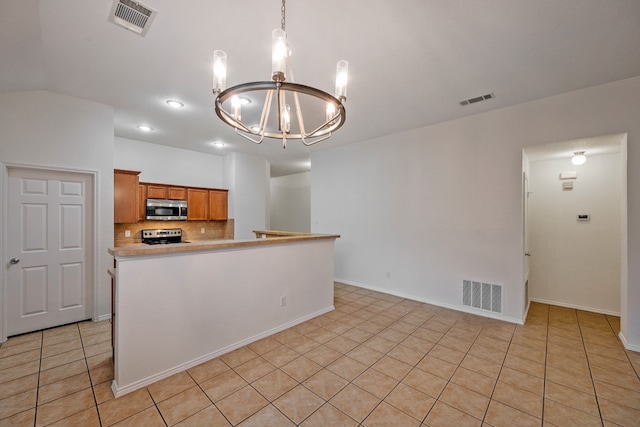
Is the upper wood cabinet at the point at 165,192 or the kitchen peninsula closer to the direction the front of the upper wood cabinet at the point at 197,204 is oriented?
the kitchen peninsula

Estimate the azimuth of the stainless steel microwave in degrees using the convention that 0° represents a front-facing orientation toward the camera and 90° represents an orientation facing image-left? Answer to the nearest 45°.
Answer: approximately 0°

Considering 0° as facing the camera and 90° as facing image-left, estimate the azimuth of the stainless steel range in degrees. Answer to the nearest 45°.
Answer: approximately 0°

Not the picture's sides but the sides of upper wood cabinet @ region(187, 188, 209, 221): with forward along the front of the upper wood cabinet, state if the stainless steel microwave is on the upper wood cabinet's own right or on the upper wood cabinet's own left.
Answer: on the upper wood cabinet's own right

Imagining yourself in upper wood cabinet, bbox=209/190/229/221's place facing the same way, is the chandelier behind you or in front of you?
in front

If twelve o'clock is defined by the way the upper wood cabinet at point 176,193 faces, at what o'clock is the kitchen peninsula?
The kitchen peninsula is roughly at 12 o'clock from the upper wood cabinet.

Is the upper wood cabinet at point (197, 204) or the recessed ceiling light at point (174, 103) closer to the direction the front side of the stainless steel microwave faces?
the recessed ceiling light

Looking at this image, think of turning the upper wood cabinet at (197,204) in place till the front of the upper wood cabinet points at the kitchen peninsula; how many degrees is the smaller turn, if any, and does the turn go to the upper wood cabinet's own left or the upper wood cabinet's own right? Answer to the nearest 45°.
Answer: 0° — it already faces it

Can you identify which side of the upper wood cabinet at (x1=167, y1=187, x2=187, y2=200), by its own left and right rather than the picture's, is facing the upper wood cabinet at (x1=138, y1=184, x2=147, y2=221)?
right

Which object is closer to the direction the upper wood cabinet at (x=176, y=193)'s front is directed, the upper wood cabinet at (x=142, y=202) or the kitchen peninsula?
the kitchen peninsula
